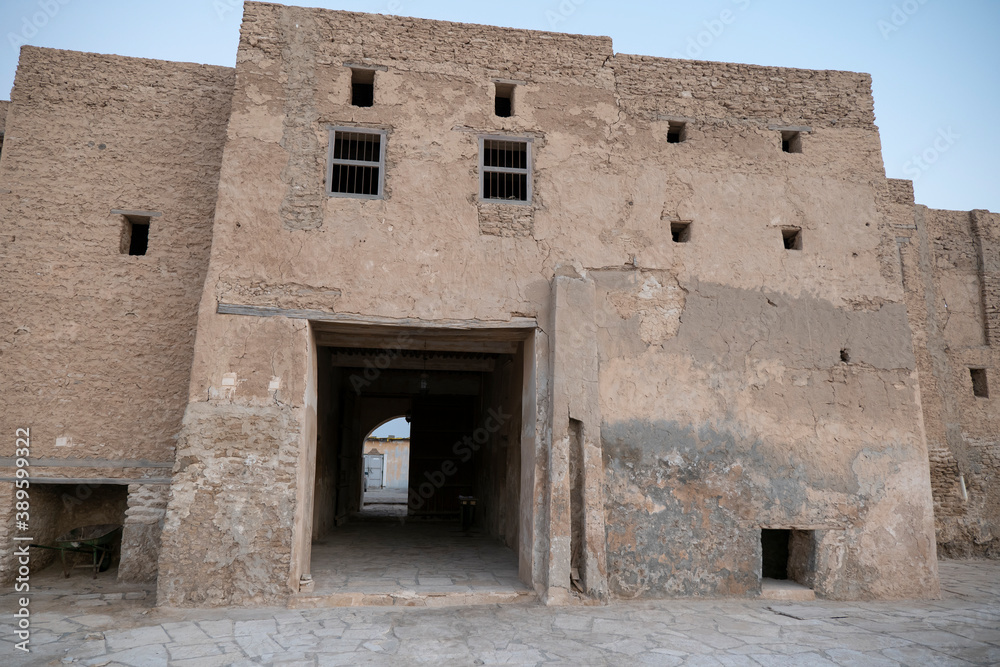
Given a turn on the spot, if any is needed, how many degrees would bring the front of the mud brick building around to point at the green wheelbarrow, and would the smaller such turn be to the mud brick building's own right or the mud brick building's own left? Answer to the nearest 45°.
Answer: approximately 90° to the mud brick building's own right

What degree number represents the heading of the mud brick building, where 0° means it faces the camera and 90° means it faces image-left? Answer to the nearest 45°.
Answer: approximately 0°
